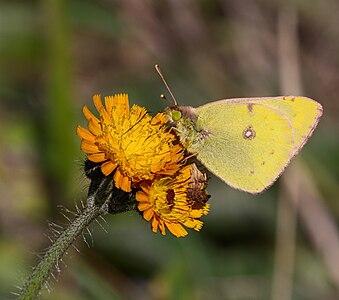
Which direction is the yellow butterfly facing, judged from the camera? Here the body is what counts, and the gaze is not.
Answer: to the viewer's left

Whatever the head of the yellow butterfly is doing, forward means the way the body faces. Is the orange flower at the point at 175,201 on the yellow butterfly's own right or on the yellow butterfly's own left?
on the yellow butterfly's own left
